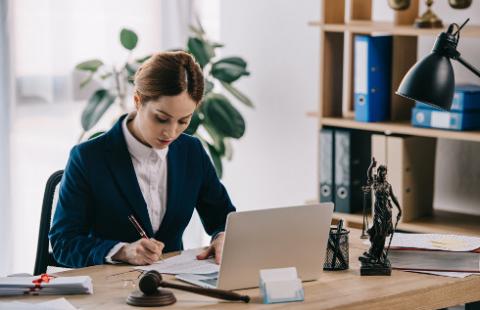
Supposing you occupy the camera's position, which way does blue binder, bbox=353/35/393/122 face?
facing the viewer and to the left of the viewer

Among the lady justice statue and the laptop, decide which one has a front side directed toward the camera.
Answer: the lady justice statue

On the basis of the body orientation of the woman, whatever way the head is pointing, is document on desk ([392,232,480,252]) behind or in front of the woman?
in front

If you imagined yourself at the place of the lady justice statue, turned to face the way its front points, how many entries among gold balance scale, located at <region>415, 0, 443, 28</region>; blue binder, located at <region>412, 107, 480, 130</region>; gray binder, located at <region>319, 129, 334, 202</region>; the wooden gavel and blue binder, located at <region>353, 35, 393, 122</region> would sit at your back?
4

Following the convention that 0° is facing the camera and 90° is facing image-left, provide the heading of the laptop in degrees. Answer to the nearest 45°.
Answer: approximately 135°

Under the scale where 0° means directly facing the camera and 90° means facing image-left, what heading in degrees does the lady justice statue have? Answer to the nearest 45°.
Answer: approximately 0°

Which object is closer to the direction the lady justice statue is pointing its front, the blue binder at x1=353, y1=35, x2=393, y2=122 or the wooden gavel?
the wooden gavel

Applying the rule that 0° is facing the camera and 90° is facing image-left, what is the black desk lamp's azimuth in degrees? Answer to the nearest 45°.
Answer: approximately 90°

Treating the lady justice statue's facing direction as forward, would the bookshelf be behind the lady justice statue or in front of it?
behind

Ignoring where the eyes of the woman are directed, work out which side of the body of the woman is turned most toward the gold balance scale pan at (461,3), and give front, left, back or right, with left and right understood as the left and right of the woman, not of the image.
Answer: left

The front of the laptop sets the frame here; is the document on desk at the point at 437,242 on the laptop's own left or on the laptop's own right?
on the laptop's own right

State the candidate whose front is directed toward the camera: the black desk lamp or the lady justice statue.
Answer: the lady justice statue

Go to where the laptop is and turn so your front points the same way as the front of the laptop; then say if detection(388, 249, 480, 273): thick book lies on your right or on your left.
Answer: on your right

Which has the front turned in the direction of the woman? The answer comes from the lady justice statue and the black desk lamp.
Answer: the black desk lamp

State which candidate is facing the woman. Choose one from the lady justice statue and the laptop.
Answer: the laptop

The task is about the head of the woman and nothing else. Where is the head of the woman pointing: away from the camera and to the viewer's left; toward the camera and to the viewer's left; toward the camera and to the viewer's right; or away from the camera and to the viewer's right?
toward the camera and to the viewer's right

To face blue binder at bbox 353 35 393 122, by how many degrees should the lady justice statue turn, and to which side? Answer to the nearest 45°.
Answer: approximately 180°

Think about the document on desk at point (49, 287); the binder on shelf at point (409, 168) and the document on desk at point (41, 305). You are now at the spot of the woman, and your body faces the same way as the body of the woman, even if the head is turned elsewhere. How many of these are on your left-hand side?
1
